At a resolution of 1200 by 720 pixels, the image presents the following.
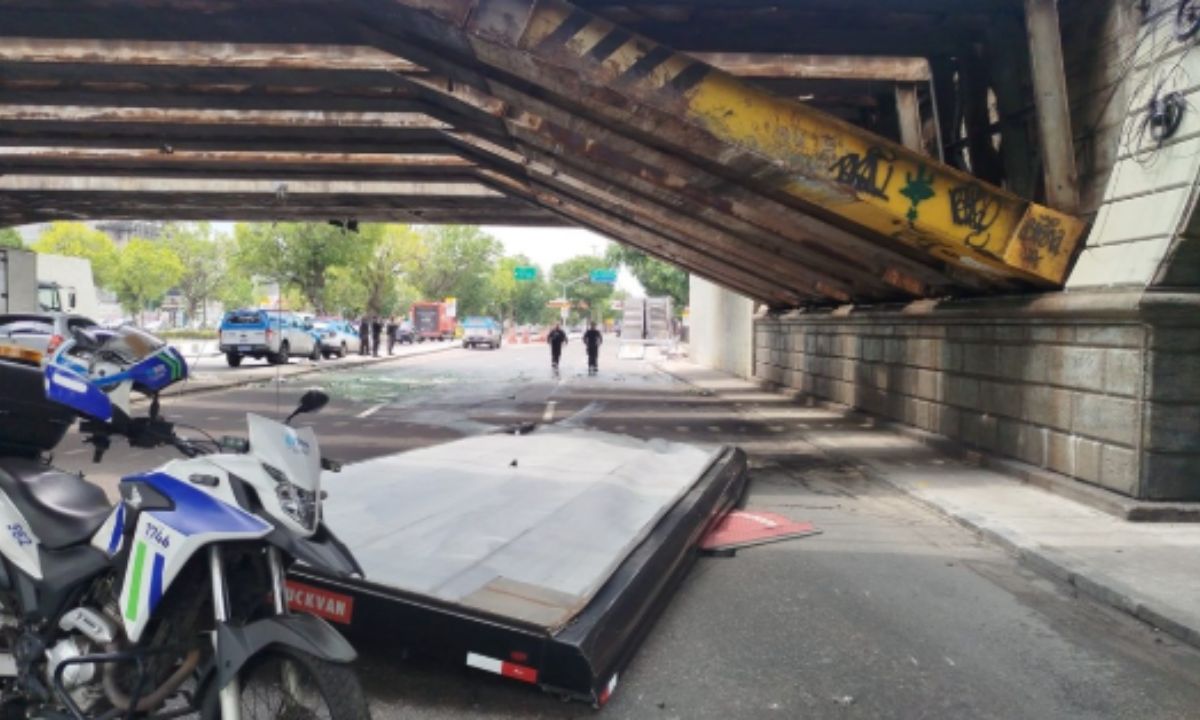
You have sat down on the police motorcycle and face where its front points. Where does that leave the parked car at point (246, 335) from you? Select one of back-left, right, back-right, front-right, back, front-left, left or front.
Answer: back-left

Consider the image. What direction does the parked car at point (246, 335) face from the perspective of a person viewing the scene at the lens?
facing away from the viewer and to the right of the viewer

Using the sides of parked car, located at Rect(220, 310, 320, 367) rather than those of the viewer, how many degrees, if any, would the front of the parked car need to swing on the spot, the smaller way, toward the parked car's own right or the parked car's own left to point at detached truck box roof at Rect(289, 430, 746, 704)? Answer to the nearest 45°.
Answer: approximately 135° to the parked car's own right

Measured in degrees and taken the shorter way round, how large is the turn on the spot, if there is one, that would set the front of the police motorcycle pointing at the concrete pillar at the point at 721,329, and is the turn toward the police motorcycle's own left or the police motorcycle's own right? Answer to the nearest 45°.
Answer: approximately 90° to the police motorcycle's own left

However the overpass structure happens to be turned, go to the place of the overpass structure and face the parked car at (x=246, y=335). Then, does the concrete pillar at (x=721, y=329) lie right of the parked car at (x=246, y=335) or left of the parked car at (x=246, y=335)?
right

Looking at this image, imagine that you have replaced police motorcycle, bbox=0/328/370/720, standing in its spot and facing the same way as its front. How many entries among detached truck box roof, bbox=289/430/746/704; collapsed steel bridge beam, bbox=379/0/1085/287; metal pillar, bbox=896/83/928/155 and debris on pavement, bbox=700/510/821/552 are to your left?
4

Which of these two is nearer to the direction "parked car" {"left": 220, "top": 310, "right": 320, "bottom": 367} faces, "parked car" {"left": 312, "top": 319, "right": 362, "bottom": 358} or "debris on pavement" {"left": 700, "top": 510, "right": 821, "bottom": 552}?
the parked car

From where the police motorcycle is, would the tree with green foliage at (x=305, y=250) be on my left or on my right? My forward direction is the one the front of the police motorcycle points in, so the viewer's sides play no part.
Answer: on my left

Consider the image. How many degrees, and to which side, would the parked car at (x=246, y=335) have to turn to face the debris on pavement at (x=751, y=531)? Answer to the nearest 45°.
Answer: approximately 135° to its right

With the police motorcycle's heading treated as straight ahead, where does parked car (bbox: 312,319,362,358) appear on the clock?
The parked car is roughly at 8 o'clock from the police motorcycle.

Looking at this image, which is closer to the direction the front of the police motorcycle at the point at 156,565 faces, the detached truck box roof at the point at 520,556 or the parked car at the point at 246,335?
the detached truck box roof

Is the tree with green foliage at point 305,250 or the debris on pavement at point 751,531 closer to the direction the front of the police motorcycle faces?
the debris on pavement

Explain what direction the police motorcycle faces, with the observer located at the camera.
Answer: facing the viewer and to the right of the viewer

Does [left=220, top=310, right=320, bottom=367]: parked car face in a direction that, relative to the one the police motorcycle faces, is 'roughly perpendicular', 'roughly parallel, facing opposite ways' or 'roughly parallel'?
roughly perpendicular

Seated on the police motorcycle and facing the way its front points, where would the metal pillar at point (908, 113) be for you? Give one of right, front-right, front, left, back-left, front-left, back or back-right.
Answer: left
